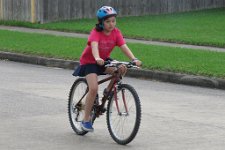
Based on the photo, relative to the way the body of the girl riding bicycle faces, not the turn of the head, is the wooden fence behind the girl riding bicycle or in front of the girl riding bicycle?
behind

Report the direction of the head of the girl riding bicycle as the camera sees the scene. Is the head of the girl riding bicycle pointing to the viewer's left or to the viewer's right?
to the viewer's right

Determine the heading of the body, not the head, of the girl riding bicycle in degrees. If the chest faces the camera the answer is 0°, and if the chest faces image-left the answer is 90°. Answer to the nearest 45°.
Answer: approximately 315°

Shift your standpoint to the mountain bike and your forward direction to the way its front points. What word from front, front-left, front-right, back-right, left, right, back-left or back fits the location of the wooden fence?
back-left
